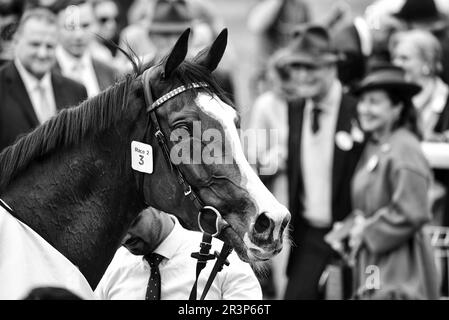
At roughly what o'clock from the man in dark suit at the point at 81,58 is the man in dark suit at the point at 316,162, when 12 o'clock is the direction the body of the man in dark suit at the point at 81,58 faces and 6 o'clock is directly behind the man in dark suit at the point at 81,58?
the man in dark suit at the point at 316,162 is roughly at 10 o'clock from the man in dark suit at the point at 81,58.

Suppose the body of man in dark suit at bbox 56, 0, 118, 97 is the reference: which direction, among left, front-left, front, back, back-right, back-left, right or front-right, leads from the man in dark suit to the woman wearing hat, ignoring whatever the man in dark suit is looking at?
front-left

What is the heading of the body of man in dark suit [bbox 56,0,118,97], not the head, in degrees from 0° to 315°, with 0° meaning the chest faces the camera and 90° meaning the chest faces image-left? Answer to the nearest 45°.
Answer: approximately 0°

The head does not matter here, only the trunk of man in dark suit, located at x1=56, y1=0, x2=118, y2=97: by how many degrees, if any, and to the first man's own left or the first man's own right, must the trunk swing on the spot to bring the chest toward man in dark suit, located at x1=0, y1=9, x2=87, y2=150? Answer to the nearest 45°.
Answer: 0° — they already face them

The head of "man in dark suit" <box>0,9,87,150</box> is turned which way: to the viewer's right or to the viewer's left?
to the viewer's right

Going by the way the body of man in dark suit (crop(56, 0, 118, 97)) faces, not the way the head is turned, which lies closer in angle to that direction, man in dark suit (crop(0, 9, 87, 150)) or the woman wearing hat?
the man in dark suit

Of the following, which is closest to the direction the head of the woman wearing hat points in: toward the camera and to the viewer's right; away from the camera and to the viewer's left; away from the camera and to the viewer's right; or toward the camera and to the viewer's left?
toward the camera and to the viewer's left
